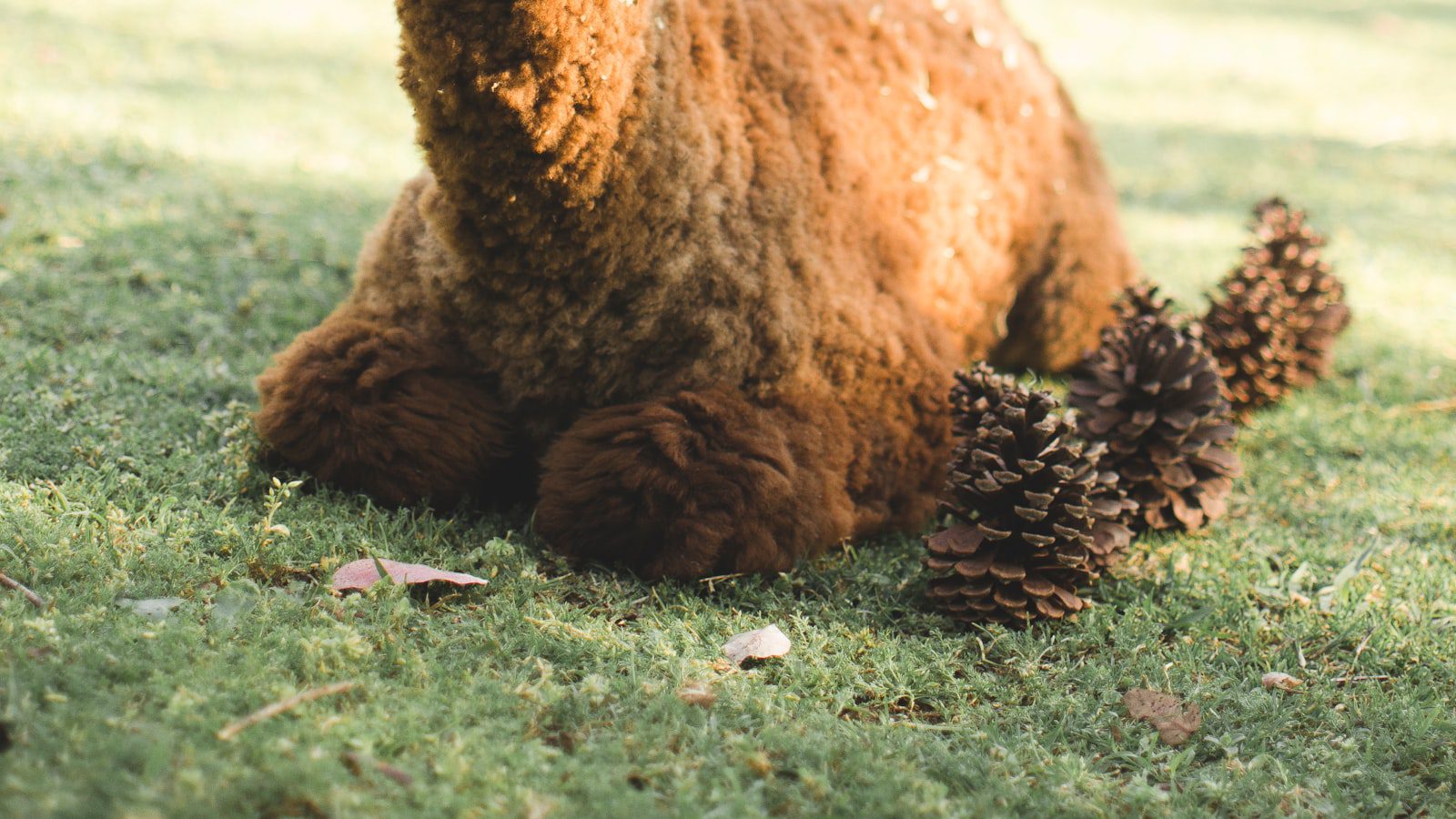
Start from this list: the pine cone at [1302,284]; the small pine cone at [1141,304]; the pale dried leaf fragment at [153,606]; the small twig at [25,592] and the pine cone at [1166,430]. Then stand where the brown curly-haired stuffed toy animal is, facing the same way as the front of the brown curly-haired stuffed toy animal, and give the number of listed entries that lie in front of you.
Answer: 2

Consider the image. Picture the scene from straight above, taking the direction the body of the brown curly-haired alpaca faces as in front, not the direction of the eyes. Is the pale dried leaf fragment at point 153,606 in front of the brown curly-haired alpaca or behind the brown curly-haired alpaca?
in front

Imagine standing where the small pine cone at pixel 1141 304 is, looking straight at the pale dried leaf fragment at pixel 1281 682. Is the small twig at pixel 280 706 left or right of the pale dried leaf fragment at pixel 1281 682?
right

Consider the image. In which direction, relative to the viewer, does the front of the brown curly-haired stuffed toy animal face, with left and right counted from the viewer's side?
facing the viewer and to the left of the viewer

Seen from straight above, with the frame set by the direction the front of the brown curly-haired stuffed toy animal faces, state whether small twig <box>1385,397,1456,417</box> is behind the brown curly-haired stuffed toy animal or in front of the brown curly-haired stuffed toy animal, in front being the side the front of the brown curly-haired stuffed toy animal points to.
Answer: behind
